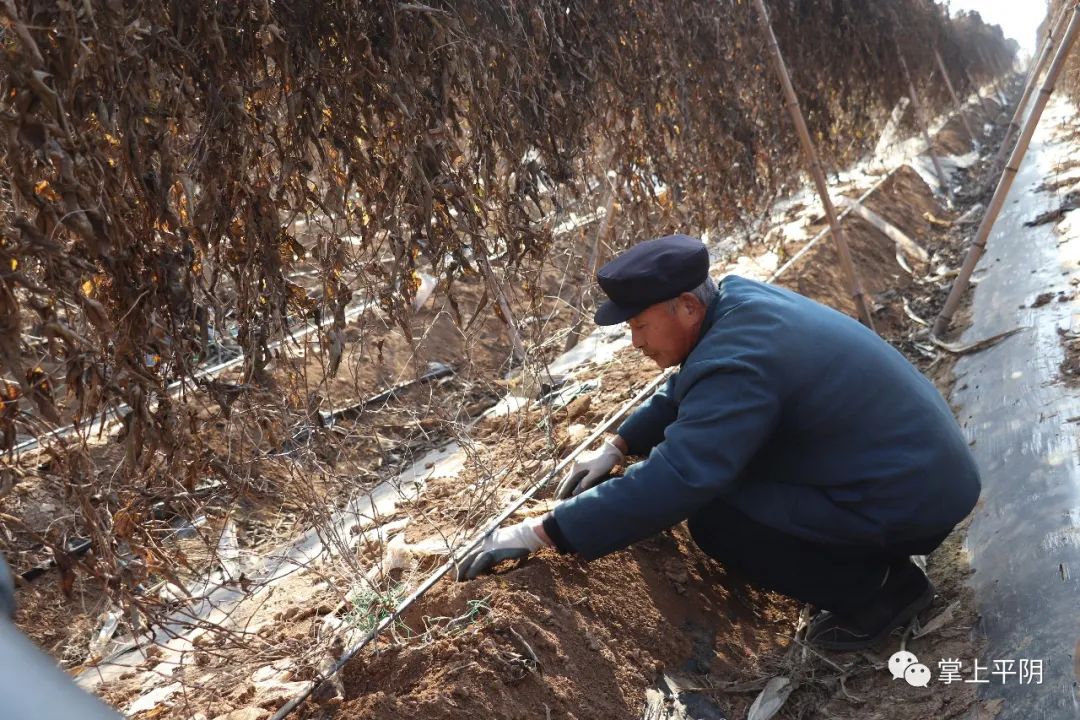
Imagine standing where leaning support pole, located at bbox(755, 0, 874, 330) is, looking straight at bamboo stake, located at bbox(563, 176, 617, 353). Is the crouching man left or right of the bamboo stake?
left

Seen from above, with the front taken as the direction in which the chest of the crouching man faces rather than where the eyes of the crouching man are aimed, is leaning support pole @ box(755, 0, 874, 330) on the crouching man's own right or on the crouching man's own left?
on the crouching man's own right

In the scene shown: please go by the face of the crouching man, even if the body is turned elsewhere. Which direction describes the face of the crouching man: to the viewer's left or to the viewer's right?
to the viewer's left

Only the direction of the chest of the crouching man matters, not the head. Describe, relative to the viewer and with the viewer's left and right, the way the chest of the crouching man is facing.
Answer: facing to the left of the viewer

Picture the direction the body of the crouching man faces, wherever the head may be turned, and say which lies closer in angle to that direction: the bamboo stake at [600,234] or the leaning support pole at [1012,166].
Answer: the bamboo stake

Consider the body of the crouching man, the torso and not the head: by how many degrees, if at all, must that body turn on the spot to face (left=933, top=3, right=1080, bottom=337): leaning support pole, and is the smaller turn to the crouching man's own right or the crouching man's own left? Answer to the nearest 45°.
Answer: approximately 135° to the crouching man's own right
